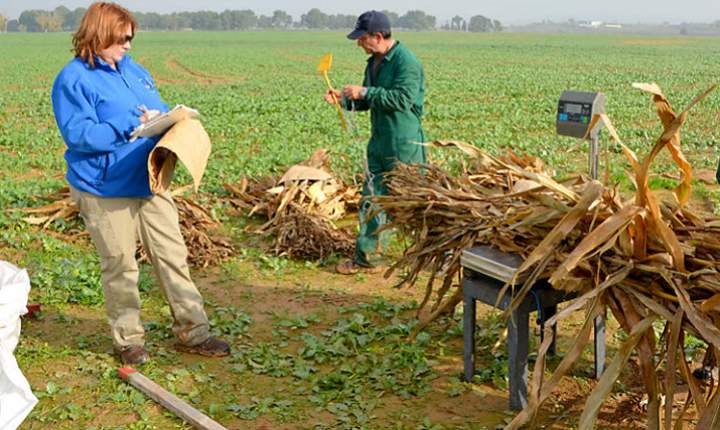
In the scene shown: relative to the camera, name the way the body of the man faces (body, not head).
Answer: to the viewer's left

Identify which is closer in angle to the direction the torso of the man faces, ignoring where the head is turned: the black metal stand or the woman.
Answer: the woman

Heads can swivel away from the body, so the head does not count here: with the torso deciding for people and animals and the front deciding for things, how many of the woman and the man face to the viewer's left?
1

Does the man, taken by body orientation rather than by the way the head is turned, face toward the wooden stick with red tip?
no

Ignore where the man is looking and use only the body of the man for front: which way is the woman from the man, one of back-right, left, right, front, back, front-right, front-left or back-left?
front-left

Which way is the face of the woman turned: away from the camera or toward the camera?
toward the camera

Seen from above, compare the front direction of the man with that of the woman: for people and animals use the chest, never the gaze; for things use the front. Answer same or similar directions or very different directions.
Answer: very different directions

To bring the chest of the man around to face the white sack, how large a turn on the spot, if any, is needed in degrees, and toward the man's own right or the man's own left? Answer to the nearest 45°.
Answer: approximately 45° to the man's own left

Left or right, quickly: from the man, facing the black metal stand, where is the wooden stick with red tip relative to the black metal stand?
right

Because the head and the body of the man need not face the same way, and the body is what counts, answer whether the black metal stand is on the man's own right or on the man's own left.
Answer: on the man's own left

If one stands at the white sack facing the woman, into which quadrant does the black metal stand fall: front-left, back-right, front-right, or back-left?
front-right

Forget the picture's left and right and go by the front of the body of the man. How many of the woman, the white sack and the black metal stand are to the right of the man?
0

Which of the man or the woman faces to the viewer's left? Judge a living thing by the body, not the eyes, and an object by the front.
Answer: the man

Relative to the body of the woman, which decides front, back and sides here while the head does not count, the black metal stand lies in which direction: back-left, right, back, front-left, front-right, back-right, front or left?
front
